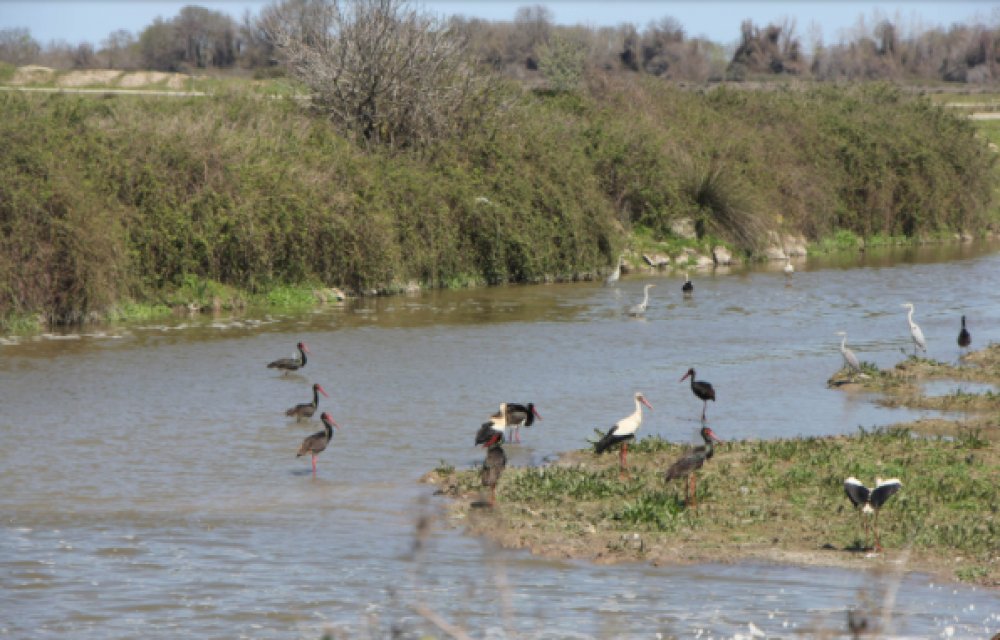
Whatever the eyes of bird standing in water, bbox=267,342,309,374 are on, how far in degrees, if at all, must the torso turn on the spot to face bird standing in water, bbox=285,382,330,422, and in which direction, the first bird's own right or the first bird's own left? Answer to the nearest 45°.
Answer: approximately 90° to the first bird's own right

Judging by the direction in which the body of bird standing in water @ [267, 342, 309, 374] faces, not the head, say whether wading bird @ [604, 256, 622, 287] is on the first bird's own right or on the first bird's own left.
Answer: on the first bird's own left

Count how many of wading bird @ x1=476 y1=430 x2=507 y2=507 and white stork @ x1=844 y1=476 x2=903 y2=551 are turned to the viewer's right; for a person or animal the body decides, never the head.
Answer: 0

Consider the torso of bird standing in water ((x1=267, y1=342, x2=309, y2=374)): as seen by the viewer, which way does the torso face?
to the viewer's right

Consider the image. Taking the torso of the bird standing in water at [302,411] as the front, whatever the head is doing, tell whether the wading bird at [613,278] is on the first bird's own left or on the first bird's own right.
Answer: on the first bird's own left

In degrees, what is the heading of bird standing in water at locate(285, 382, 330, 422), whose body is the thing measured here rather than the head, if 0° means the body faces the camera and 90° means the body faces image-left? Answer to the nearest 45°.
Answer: approximately 270°

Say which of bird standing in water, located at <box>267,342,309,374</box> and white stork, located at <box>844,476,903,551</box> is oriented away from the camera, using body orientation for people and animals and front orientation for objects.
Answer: the white stork

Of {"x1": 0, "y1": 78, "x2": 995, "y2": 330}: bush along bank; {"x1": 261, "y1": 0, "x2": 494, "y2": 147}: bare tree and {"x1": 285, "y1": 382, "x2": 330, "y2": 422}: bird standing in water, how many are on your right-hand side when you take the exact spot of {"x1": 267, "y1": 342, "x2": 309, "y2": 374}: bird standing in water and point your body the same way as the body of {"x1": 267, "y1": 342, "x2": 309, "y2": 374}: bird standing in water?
1

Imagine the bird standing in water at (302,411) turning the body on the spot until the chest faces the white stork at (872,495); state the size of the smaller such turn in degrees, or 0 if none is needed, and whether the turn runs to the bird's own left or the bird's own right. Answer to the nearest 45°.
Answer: approximately 45° to the bird's own right

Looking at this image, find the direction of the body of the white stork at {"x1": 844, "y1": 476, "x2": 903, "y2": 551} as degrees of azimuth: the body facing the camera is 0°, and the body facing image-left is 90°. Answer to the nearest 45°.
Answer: approximately 180°
